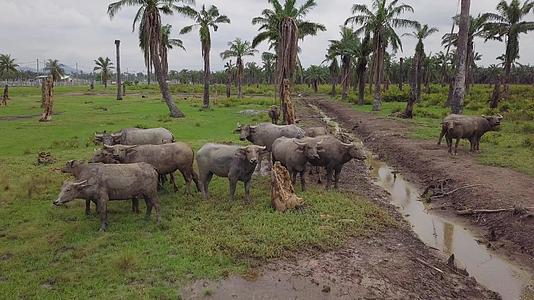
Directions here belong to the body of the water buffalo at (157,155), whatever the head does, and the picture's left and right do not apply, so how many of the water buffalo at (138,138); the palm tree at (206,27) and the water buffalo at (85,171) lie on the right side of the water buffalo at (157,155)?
2

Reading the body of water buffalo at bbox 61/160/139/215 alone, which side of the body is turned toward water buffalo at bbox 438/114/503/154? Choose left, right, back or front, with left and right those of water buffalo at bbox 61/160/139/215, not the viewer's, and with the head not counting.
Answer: back

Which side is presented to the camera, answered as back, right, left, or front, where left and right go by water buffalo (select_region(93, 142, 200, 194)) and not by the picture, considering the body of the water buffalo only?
left

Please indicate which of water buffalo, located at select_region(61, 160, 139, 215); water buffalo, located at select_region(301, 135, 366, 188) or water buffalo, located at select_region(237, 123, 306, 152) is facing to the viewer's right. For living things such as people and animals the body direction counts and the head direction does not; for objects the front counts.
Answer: water buffalo, located at select_region(301, 135, 366, 188)

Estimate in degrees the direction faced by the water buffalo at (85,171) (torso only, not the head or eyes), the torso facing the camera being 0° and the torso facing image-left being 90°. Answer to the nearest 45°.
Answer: approximately 90°

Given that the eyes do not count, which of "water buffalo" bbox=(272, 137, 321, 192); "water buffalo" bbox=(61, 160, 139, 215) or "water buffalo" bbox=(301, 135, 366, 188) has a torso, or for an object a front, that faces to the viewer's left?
"water buffalo" bbox=(61, 160, 139, 215)

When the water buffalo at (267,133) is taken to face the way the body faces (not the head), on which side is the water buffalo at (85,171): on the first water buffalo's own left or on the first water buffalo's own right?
on the first water buffalo's own left

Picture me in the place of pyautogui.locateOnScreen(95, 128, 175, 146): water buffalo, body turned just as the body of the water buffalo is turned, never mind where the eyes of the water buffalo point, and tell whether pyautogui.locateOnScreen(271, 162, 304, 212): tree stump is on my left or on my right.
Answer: on my left

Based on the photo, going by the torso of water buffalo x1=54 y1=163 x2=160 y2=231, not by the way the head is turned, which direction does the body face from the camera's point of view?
to the viewer's left

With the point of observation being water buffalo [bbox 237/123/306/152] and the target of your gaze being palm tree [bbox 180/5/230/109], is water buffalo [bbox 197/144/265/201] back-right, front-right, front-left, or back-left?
back-left

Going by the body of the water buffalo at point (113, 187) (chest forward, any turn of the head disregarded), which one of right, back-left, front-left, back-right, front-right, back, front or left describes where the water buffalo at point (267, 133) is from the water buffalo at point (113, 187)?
back-right

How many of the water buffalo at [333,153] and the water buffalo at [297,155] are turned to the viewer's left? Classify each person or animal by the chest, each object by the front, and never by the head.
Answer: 0

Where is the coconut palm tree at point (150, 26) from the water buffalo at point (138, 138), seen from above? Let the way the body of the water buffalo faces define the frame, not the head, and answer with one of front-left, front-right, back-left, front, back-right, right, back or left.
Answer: right

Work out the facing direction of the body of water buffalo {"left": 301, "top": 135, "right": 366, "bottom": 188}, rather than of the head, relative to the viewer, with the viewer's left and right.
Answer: facing to the right of the viewer

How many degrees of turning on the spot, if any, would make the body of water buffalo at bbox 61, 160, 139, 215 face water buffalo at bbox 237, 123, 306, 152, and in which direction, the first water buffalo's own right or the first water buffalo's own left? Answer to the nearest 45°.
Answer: approximately 135° to the first water buffalo's own right
